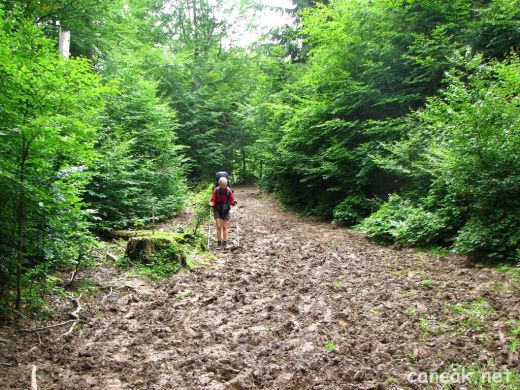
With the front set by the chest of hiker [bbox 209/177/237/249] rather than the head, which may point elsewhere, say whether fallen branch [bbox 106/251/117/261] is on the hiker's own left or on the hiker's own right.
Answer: on the hiker's own right

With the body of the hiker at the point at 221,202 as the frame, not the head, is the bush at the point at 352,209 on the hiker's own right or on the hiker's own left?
on the hiker's own left

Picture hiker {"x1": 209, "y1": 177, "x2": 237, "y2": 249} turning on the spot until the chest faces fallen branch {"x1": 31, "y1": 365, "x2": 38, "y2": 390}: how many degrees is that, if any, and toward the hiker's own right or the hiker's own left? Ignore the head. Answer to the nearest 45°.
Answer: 0° — they already face it

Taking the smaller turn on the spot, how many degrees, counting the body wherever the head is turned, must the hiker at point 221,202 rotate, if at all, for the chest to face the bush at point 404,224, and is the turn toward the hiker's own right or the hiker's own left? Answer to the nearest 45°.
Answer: approximately 90° to the hiker's own left

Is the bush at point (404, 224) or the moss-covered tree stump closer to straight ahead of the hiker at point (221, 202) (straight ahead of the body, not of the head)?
the moss-covered tree stump

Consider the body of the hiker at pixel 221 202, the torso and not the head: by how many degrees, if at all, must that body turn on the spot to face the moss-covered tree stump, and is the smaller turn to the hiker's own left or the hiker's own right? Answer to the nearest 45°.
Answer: approximately 45° to the hiker's own right

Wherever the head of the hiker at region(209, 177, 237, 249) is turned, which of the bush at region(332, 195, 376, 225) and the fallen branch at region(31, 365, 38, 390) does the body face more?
the fallen branch

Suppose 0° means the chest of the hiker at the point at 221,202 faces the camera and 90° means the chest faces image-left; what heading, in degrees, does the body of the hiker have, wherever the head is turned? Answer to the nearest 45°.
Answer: approximately 0°

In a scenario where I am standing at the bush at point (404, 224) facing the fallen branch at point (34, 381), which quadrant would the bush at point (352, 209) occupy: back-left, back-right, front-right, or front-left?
back-right
